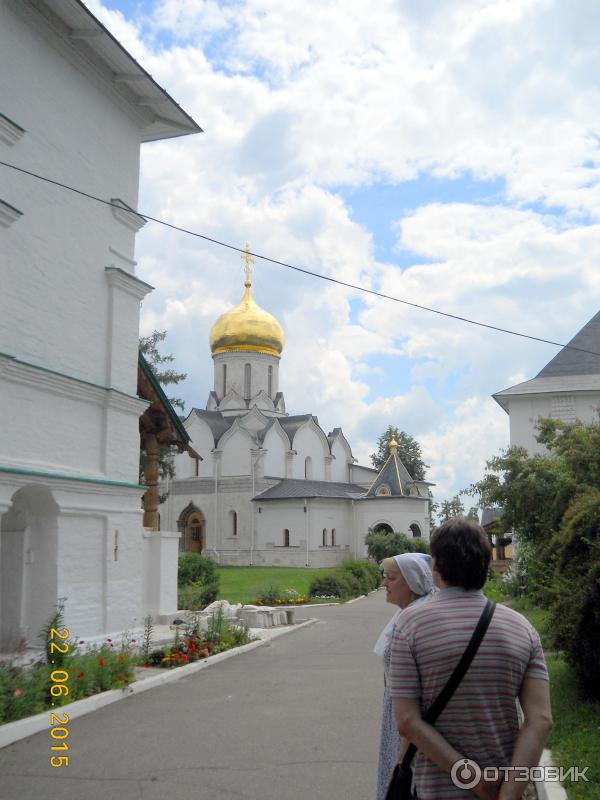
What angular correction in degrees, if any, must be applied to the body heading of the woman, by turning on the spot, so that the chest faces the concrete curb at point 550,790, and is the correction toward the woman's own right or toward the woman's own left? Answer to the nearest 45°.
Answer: approximately 135° to the woman's own right
